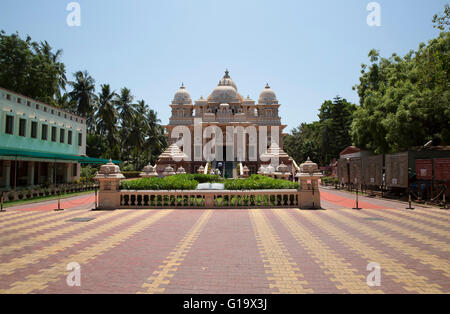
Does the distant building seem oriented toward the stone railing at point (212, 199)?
yes

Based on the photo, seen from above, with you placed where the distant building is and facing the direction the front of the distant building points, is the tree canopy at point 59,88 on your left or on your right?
on your right

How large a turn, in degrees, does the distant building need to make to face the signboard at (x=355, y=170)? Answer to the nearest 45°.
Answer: approximately 45° to its left

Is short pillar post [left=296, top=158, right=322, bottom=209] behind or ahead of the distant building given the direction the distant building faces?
ahead

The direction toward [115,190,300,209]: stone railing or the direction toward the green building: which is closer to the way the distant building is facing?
the stone railing

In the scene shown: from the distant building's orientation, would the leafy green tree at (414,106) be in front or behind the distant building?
in front

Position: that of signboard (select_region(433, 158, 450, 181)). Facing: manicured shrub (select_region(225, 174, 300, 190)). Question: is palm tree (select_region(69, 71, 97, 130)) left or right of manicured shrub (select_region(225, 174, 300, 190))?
right

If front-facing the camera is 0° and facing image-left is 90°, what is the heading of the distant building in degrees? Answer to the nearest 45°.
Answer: approximately 0°

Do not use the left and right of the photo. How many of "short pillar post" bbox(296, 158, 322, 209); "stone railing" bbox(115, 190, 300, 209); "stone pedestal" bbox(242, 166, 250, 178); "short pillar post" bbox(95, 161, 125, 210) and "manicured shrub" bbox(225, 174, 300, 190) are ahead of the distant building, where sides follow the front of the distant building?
5

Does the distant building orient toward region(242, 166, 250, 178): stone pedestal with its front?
yes

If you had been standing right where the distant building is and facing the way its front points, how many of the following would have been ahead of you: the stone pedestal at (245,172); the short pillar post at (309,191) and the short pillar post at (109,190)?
3

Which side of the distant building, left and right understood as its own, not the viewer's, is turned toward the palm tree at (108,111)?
right

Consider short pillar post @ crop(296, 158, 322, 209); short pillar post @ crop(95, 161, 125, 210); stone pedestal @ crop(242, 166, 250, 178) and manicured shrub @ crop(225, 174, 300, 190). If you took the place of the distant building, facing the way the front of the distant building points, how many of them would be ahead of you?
4
